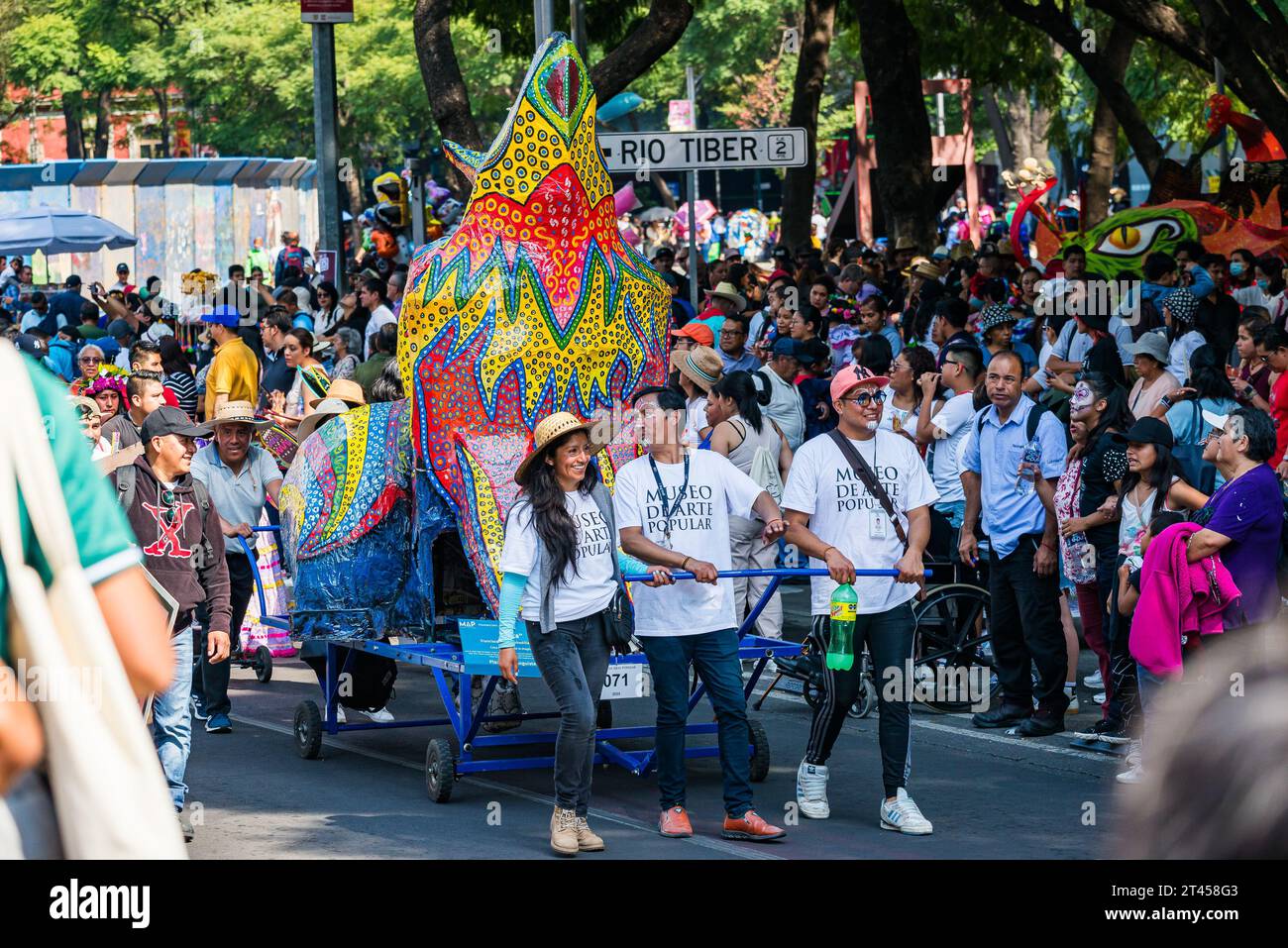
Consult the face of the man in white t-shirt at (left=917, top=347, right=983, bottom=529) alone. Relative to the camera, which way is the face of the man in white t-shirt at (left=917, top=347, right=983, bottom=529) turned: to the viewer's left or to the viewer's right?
to the viewer's left

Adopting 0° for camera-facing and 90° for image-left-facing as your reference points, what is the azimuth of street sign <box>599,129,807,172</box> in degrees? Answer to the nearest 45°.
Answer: approximately 0°

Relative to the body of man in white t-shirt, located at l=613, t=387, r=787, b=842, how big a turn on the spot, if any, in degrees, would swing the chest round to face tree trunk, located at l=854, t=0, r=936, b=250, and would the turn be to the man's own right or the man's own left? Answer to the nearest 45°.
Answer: approximately 180°

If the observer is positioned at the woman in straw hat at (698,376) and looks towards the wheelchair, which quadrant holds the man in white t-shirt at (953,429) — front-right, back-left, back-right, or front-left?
front-left

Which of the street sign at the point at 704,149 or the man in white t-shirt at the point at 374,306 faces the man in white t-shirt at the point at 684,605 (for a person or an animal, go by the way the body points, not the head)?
the street sign

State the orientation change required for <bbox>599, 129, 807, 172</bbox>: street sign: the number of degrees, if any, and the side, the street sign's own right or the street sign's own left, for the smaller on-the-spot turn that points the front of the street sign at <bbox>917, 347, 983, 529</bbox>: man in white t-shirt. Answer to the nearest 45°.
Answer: approximately 45° to the street sign's own left

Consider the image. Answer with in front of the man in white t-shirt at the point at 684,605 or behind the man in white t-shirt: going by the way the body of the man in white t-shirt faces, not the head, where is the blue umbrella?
behind

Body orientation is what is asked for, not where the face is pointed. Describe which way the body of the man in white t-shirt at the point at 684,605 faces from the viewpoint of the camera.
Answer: toward the camera

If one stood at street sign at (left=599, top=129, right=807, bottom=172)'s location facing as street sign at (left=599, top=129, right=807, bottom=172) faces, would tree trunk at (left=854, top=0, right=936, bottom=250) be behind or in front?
behind

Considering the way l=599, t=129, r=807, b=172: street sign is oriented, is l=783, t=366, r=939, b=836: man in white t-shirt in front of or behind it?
in front
